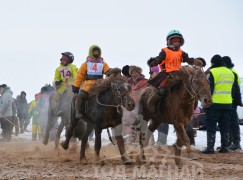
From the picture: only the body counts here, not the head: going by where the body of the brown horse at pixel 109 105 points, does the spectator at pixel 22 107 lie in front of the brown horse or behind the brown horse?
behind

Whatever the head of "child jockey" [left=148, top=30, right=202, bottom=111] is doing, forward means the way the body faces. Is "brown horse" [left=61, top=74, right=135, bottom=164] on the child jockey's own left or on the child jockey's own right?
on the child jockey's own right

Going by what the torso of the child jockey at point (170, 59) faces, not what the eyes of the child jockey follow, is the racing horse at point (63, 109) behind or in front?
behind

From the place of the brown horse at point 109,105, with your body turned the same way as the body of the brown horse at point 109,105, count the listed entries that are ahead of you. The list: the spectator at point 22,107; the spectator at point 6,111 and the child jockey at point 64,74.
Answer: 0

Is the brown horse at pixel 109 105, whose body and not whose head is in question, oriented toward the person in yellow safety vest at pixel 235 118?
no

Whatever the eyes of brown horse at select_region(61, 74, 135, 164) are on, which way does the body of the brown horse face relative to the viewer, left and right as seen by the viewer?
facing the viewer and to the right of the viewer

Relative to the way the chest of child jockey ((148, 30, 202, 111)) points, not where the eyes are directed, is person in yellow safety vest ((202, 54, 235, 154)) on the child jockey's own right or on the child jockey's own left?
on the child jockey's own left

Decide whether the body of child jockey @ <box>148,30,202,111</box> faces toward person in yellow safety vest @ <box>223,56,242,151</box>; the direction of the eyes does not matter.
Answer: no
